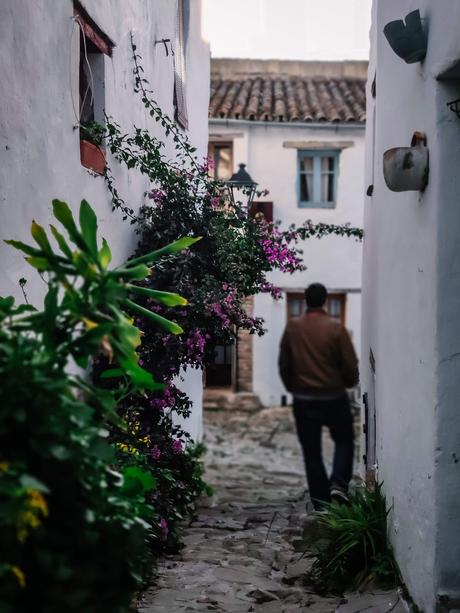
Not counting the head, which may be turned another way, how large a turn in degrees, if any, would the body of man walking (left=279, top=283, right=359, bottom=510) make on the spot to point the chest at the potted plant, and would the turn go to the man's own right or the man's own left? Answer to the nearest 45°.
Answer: approximately 135° to the man's own left

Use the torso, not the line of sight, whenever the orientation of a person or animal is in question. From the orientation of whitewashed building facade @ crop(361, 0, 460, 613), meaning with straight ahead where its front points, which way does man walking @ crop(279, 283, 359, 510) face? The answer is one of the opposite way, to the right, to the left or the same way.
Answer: to the right

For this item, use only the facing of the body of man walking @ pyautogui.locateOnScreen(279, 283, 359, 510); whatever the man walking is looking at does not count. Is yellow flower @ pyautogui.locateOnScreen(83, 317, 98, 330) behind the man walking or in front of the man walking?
behind

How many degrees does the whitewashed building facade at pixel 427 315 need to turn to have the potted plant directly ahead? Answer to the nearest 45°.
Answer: approximately 45° to its right

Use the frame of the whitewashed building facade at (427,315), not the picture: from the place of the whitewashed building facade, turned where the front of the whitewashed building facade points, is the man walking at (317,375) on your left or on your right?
on your right

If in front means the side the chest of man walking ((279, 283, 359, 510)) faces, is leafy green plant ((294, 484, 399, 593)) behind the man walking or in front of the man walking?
behind

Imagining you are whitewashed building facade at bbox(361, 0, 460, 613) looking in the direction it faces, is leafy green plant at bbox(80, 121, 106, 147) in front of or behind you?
in front

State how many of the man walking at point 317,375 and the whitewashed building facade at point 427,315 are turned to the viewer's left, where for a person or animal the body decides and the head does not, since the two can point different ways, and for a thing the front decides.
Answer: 1

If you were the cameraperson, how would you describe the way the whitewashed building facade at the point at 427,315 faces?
facing to the left of the viewer

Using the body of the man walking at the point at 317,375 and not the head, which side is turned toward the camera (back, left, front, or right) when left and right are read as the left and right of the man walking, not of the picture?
back

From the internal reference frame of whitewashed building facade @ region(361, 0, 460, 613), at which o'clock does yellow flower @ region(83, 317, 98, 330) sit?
The yellow flower is roughly at 10 o'clock from the whitewashed building facade.

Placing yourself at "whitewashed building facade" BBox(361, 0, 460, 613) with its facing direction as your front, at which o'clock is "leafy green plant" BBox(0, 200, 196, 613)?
The leafy green plant is roughly at 10 o'clock from the whitewashed building facade.
